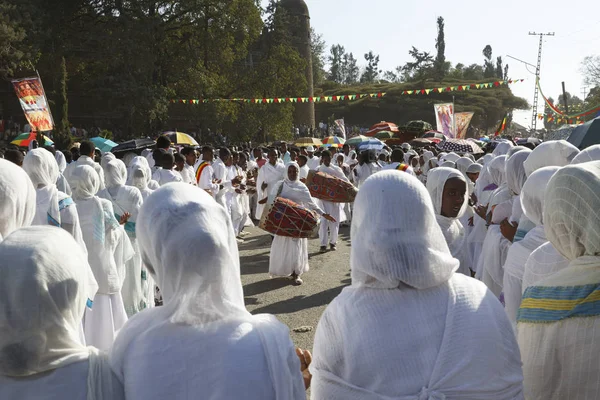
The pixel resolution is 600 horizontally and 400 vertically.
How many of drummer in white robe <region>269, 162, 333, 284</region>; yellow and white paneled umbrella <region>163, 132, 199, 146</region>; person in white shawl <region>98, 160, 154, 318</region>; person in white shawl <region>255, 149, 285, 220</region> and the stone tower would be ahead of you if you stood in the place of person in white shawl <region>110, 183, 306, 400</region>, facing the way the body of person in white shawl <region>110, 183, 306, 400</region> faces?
5

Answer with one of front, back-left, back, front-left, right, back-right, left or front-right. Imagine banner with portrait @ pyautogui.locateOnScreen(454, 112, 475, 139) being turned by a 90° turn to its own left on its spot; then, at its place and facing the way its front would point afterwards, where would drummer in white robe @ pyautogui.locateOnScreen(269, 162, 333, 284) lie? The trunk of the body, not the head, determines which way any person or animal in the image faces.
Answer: right

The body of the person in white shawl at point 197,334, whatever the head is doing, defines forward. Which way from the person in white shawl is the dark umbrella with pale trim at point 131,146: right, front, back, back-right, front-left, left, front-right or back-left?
front

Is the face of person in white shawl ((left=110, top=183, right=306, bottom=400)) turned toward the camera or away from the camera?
away from the camera

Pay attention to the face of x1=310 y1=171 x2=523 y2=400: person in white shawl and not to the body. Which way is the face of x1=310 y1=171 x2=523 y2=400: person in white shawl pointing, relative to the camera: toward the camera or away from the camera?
away from the camera

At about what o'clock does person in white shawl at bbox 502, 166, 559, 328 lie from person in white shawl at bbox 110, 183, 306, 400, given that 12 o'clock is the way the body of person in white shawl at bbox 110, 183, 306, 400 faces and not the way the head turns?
person in white shawl at bbox 502, 166, 559, 328 is roughly at 2 o'clock from person in white shawl at bbox 110, 183, 306, 400.

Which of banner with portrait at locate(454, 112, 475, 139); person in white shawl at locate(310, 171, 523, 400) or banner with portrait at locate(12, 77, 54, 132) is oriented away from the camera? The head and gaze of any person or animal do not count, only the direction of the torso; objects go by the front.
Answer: the person in white shawl

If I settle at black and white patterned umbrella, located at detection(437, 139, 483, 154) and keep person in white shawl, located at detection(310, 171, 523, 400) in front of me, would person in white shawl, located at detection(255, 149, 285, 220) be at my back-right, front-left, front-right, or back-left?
front-right

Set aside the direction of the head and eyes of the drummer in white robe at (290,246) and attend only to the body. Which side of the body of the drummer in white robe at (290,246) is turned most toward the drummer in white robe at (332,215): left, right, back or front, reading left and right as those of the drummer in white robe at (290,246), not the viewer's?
back

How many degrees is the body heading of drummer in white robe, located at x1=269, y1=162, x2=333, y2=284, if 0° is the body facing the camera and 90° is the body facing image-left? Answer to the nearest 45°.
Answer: approximately 0°

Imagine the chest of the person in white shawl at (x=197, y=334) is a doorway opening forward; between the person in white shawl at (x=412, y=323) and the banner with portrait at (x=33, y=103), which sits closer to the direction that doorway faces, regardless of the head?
the banner with portrait

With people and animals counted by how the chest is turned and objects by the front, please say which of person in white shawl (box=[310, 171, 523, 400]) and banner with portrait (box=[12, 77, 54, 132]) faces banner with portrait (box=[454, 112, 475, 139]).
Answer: the person in white shawl

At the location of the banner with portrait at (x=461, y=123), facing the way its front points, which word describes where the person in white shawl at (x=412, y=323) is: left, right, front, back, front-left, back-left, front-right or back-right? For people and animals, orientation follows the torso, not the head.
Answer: front

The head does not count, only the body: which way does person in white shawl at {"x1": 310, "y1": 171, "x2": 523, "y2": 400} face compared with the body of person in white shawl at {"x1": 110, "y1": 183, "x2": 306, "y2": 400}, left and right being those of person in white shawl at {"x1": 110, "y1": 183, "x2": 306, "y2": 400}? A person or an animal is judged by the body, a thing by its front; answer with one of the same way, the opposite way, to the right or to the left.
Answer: the same way

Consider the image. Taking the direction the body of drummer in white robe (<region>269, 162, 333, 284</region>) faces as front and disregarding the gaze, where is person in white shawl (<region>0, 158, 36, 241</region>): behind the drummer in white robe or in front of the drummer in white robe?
in front

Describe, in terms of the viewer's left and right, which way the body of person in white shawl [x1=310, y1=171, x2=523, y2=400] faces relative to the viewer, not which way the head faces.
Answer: facing away from the viewer

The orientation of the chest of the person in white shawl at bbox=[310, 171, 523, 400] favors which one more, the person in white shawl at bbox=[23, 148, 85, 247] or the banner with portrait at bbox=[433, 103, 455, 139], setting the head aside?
the banner with portrait

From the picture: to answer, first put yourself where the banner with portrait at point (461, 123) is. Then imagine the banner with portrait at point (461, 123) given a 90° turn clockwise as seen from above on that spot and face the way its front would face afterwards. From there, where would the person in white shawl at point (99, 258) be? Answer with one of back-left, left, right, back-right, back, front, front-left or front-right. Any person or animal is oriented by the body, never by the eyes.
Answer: left

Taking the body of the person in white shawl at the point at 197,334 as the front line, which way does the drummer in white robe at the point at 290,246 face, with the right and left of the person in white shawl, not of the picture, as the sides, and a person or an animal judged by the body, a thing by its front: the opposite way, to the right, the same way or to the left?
the opposite way

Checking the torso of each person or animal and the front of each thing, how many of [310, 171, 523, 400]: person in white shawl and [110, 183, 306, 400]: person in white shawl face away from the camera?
2

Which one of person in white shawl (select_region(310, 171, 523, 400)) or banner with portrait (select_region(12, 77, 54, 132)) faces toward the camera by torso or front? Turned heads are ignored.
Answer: the banner with portrait

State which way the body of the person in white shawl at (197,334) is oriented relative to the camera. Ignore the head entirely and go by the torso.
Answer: away from the camera
